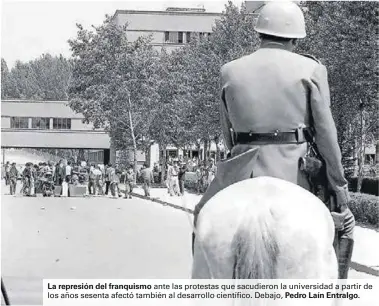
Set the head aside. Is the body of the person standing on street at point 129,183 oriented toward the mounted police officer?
yes

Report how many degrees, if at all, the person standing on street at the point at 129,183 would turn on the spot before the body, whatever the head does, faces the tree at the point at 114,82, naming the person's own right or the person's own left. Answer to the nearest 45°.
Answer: approximately 180°

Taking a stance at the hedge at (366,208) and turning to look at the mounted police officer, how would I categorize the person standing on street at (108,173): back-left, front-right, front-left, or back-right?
back-right

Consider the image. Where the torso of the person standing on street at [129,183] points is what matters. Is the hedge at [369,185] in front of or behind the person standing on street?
in front

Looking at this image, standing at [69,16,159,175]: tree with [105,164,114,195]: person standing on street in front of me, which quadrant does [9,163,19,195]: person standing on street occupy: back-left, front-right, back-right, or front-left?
front-right

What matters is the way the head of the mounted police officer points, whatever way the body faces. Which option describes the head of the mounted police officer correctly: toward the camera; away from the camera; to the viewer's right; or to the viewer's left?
away from the camera

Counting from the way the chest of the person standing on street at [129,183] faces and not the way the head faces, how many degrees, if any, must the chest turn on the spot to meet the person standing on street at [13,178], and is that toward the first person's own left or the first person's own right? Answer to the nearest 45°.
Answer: approximately 90° to the first person's own right

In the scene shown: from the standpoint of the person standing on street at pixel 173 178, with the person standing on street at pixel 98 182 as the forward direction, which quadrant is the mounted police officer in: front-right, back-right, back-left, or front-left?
back-left

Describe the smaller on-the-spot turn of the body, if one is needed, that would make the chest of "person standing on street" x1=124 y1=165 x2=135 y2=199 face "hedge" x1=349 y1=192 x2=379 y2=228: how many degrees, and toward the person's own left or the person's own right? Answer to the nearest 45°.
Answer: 0° — they already face it

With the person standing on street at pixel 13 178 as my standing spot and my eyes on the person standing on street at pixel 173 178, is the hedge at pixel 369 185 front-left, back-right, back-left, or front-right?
front-right

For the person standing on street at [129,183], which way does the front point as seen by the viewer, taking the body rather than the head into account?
toward the camera
